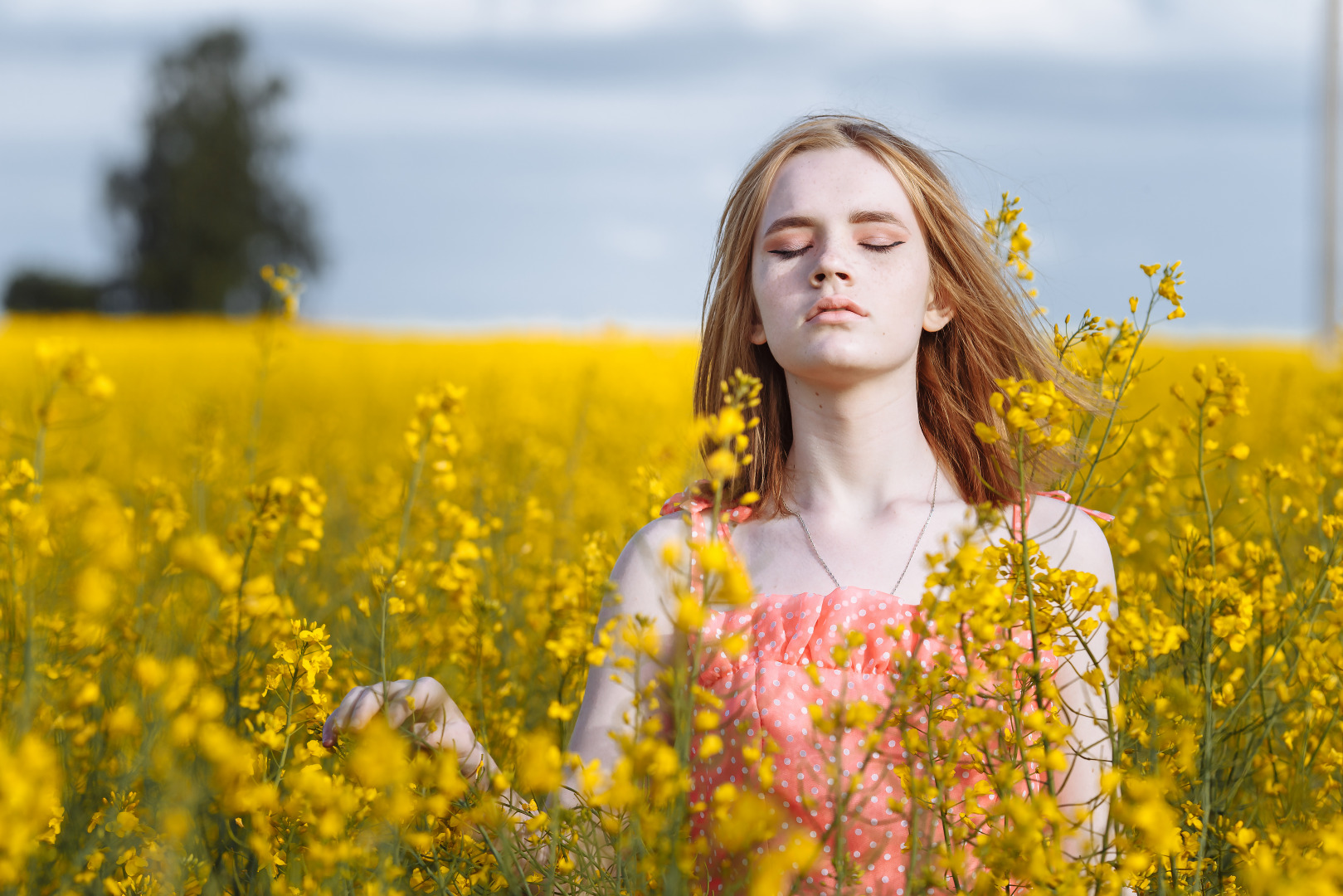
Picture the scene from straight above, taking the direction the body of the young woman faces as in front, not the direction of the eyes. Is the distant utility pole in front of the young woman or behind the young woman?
behind

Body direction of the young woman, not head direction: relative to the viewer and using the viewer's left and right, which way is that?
facing the viewer

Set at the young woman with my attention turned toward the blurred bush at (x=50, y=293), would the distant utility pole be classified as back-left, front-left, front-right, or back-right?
front-right

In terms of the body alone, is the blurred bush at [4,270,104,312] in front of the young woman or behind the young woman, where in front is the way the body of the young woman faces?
behind

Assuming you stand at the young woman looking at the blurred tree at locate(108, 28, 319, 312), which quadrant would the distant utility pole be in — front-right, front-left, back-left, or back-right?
front-right

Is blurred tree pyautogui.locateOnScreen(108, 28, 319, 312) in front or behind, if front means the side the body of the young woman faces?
behind
